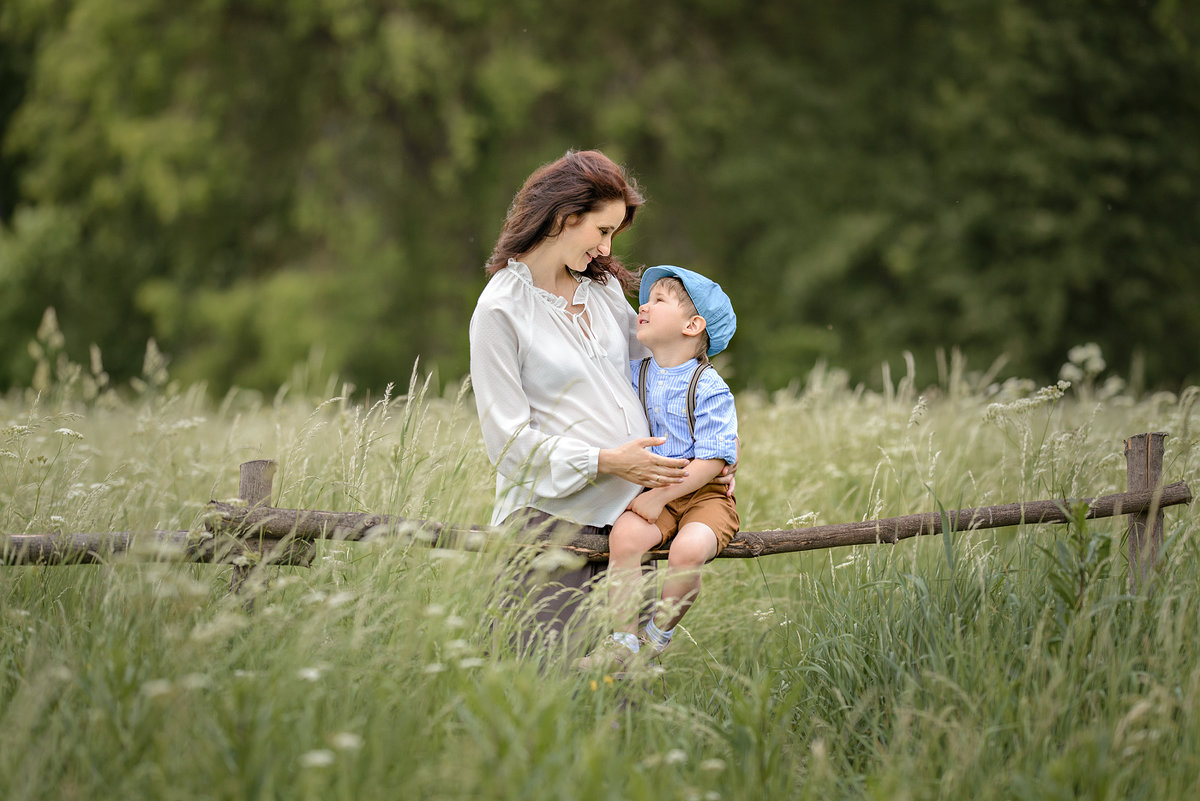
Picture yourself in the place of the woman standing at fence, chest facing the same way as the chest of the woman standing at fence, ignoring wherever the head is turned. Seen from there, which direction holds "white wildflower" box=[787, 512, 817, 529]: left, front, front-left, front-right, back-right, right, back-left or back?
left

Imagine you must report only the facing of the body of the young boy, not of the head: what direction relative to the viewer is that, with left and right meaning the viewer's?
facing the viewer and to the left of the viewer

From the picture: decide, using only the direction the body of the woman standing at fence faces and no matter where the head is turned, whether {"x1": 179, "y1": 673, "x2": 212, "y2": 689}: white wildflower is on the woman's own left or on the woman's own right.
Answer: on the woman's own right

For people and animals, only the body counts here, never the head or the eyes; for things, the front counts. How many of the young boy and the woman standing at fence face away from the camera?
0

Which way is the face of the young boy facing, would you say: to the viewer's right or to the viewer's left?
to the viewer's left

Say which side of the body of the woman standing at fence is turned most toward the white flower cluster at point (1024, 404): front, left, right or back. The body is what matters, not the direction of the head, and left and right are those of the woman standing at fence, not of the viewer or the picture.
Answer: left

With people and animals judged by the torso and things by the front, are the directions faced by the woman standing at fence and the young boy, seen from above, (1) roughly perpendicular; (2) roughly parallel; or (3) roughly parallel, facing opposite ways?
roughly perpendicular

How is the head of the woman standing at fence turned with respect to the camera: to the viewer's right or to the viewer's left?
to the viewer's right

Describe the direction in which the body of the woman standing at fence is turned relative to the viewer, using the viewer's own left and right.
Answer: facing the viewer and to the right of the viewer
